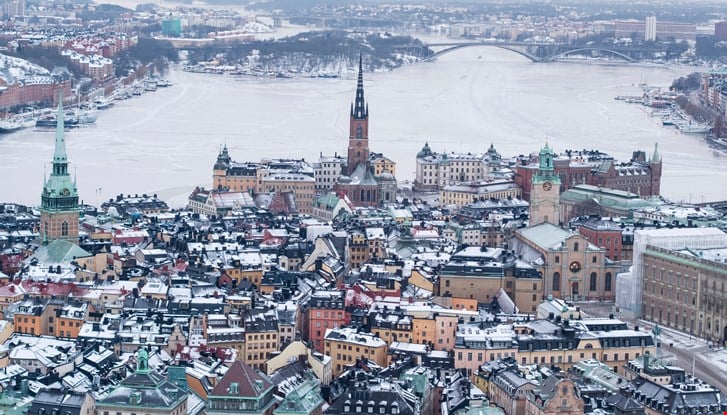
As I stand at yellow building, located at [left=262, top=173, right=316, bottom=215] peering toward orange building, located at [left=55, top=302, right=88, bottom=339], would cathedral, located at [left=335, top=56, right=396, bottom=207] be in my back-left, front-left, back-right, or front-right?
back-left

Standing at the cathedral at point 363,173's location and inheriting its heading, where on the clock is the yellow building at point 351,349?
The yellow building is roughly at 6 o'clock from the cathedral.

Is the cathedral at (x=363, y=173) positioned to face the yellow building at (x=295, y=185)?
no

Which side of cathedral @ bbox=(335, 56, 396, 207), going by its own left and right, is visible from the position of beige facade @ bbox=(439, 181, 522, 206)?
right

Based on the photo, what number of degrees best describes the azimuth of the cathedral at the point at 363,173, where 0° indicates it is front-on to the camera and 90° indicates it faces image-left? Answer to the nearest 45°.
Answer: approximately 180°
